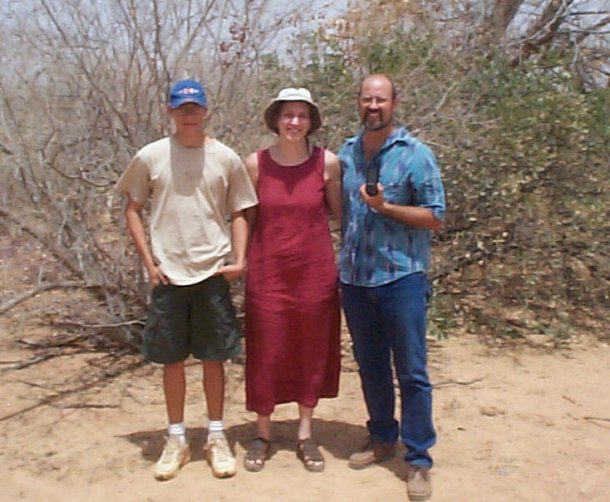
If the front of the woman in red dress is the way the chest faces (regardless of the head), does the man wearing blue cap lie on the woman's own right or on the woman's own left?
on the woman's own right

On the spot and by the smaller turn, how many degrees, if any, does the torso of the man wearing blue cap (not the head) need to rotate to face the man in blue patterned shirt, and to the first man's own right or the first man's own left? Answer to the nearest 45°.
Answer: approximately 90° to the first man's own left

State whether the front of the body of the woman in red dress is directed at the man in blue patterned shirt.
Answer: no

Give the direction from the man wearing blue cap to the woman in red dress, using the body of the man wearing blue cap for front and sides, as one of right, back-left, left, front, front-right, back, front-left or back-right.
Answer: left

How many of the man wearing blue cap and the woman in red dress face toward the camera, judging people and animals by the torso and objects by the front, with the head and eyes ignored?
2

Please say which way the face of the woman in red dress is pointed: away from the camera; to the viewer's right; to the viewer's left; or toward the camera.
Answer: toward the camera

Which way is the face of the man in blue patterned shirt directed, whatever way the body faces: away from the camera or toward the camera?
toward the camera

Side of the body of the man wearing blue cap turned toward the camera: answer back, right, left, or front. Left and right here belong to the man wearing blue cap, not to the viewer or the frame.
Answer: front

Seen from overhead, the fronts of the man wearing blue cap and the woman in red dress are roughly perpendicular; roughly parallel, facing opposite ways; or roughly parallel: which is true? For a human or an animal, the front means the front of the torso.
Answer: roughly parallel
